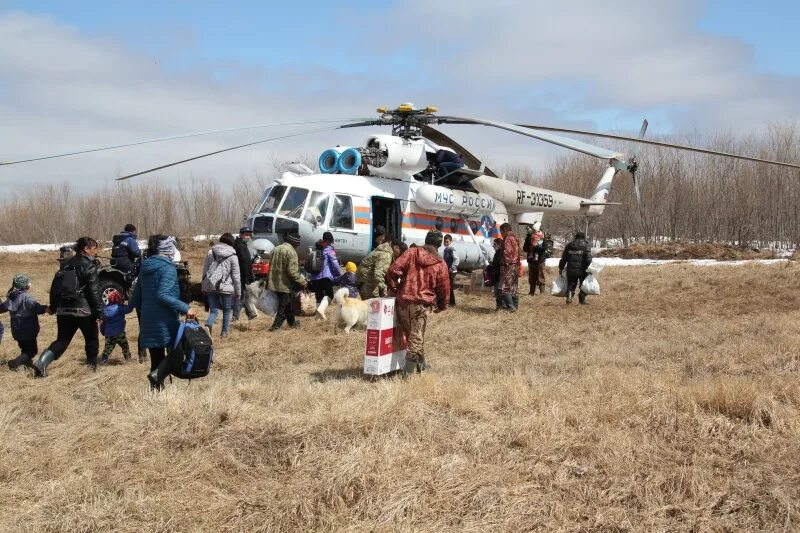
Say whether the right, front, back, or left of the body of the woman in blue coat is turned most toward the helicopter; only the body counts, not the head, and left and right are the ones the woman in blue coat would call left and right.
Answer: front

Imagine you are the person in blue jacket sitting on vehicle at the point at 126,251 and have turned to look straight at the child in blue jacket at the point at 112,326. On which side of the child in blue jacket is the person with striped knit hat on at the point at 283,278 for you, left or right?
left

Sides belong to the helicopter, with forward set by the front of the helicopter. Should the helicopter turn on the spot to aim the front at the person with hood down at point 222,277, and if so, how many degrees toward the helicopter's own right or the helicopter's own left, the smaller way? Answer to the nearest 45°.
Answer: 0° — it already faces them

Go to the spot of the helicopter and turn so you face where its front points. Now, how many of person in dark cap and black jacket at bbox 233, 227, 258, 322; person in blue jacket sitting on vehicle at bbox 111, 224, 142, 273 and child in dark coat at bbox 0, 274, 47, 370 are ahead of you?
3

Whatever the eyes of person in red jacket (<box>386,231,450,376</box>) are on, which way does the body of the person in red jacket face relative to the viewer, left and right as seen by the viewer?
facing away from the viewer

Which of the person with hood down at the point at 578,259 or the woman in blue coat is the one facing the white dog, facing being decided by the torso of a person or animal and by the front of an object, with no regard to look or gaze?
the woman in blue coat

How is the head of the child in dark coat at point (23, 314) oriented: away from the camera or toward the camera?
away from the camera

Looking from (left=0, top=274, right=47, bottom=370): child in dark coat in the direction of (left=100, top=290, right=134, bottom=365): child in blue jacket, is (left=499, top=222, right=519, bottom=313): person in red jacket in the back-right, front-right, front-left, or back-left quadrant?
front-left

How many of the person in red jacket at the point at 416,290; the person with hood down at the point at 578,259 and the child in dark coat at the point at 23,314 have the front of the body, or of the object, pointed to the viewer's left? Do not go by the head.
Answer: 0

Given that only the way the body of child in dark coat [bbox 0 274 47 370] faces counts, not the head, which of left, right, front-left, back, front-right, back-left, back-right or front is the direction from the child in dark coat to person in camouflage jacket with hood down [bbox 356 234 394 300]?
front-right
